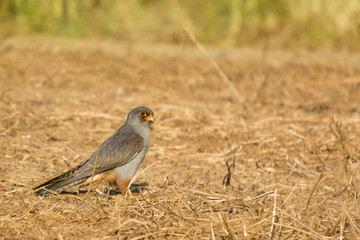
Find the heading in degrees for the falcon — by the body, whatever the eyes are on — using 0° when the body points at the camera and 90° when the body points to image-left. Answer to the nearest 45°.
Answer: approximately 270°
